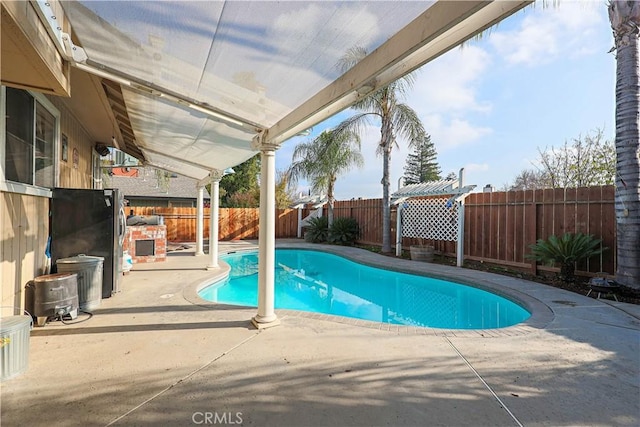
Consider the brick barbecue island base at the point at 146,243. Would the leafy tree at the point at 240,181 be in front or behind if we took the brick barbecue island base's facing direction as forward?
behind

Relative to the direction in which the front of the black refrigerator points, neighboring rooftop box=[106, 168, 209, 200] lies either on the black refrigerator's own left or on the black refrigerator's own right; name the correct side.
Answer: on the black refrigerator's own left

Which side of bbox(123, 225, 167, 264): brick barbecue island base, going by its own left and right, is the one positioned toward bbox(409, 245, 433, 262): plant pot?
left

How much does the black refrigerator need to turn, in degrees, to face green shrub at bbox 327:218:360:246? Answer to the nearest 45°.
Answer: approximately 45° to its left

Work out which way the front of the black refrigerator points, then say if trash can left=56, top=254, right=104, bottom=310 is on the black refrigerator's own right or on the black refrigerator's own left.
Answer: on the black refrigerator's own right

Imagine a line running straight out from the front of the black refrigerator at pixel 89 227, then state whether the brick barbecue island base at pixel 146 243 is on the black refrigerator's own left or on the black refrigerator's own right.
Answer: on the black refrigerator's own left

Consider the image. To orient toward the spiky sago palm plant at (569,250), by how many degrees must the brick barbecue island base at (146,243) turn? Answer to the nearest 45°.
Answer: approximately 45° to its left

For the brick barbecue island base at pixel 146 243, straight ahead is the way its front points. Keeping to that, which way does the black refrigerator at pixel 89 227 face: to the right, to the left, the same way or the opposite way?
to the left

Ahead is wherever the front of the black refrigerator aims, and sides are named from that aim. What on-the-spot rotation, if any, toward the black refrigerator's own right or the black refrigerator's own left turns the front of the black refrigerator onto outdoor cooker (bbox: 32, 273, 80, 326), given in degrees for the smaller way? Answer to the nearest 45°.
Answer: approximately 90° to the black refrigerator's own right

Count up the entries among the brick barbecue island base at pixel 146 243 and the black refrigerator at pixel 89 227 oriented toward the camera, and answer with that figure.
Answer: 1

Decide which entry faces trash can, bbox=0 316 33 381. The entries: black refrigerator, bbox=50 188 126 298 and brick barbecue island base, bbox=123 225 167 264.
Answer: the brick barbecue island base

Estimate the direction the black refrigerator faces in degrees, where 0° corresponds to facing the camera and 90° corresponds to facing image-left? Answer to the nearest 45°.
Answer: approximately 270°
